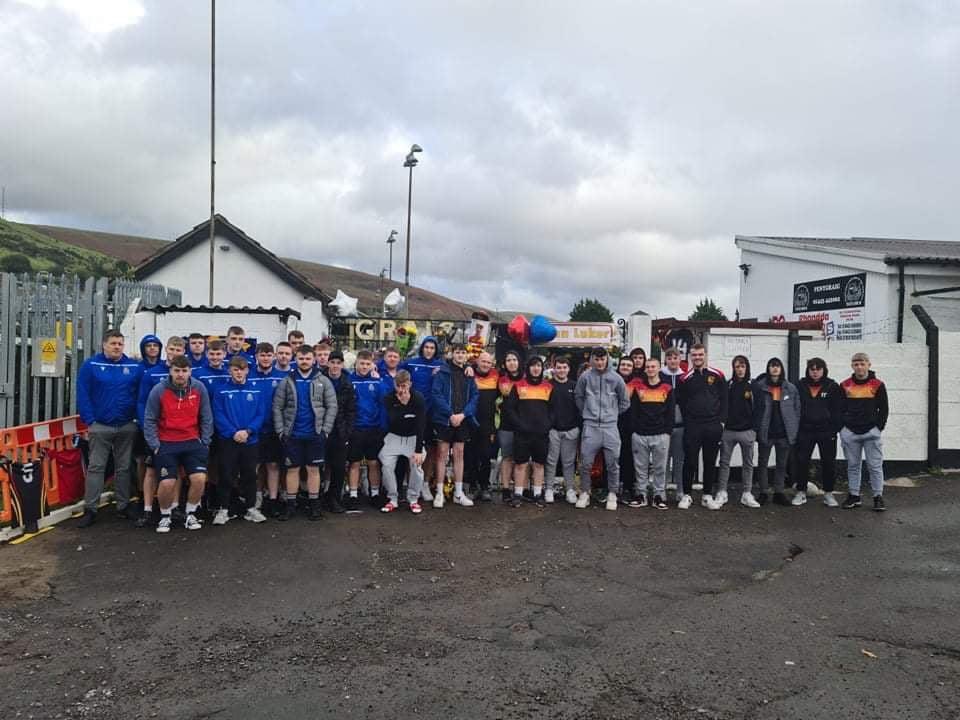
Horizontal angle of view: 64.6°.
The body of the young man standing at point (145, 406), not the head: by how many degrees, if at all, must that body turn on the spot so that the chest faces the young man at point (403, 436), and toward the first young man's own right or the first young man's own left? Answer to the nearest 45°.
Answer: approximately 90° to the first young man's own left

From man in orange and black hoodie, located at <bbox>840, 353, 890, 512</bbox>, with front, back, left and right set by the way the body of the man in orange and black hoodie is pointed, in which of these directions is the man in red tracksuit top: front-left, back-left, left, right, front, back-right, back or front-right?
front-right

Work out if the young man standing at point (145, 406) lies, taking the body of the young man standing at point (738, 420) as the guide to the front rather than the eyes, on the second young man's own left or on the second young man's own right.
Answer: on the second young man's own right

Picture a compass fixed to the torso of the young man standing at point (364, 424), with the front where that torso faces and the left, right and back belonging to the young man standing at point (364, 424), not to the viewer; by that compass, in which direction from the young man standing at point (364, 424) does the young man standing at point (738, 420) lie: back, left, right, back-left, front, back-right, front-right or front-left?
left

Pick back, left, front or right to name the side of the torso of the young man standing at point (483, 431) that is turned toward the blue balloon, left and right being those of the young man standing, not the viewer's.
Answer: back
